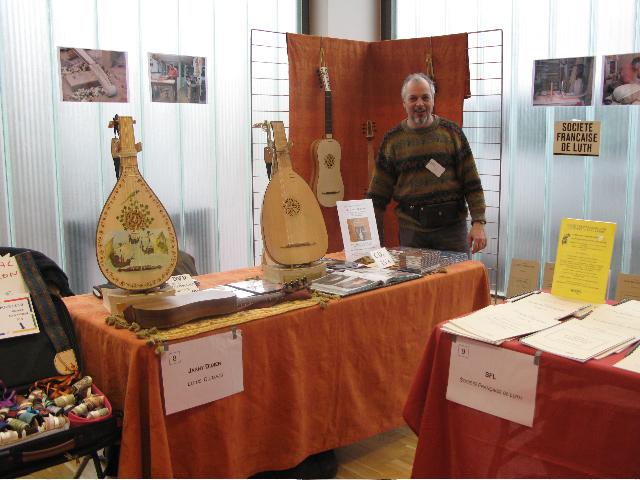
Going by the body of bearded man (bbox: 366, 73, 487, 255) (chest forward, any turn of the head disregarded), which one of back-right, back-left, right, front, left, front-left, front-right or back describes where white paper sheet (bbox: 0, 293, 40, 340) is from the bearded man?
front-right

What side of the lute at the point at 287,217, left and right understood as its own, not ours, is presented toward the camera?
front

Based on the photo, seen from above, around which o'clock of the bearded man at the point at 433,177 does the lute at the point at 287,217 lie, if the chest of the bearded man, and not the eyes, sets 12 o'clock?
The lute is roughly at 1 o'clock from the bearded man.

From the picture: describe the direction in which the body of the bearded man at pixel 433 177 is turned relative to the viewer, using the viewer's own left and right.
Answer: facing the viewer

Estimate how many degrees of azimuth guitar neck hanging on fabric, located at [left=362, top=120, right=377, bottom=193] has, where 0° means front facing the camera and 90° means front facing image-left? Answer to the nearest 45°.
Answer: approximately 45°

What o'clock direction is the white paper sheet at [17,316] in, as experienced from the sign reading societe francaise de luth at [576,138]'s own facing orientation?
The white paper sheet is roughly at 1 o'clock from the sign reading societe francaise de luth.

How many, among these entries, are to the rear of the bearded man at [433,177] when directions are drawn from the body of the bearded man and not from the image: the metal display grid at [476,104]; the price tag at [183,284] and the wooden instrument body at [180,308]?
1

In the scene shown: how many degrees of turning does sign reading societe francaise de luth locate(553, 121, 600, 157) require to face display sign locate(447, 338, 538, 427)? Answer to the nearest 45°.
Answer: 0° — it already faces it

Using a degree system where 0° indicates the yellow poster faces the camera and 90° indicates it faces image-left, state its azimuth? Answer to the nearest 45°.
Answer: approximately 0°

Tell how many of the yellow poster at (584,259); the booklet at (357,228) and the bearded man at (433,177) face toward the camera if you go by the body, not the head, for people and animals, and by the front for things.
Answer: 3

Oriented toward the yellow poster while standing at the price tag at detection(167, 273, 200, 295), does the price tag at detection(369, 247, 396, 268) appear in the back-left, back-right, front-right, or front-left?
front-left

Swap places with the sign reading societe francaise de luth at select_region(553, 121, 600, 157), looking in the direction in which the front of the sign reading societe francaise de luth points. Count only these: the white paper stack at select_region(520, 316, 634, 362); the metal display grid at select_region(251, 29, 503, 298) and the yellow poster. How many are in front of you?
2

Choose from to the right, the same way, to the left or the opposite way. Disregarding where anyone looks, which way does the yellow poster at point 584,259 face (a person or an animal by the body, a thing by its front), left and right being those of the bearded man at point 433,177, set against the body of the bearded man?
the same way

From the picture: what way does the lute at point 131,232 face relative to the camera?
toward the camera
